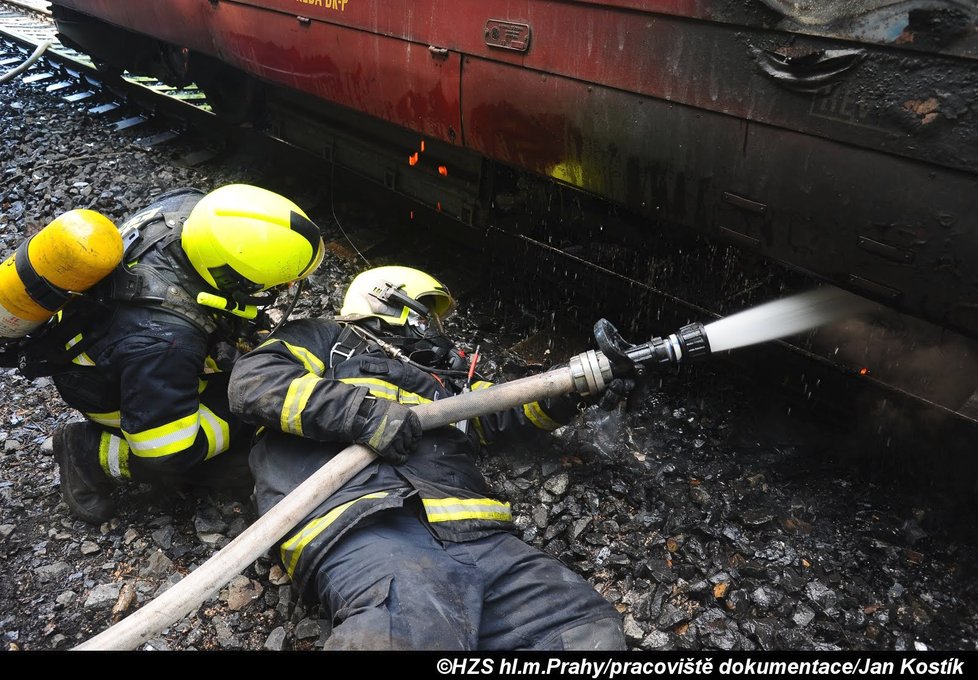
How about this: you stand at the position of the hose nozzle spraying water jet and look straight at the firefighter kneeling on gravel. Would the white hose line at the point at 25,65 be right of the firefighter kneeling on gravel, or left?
right

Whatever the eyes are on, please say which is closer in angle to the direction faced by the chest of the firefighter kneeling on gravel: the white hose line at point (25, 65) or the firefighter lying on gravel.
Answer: the firefighter lying on gravel

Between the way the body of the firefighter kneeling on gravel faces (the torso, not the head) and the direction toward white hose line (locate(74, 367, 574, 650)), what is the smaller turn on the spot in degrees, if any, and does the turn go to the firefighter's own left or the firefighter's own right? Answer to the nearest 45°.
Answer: approximately 90° to the firefighter's own right

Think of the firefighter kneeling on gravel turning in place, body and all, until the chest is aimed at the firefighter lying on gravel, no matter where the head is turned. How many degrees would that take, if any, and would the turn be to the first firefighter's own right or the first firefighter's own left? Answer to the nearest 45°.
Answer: approximately 45° to the first firefighter's own right

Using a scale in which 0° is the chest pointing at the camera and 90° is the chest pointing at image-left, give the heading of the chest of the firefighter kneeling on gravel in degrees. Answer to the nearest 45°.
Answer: approximately 270°

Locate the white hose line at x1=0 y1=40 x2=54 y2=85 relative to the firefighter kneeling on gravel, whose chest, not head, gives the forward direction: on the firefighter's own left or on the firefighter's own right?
on the firefighter's own left

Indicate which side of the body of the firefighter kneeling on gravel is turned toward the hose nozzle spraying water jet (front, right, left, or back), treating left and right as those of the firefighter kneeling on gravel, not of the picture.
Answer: front
